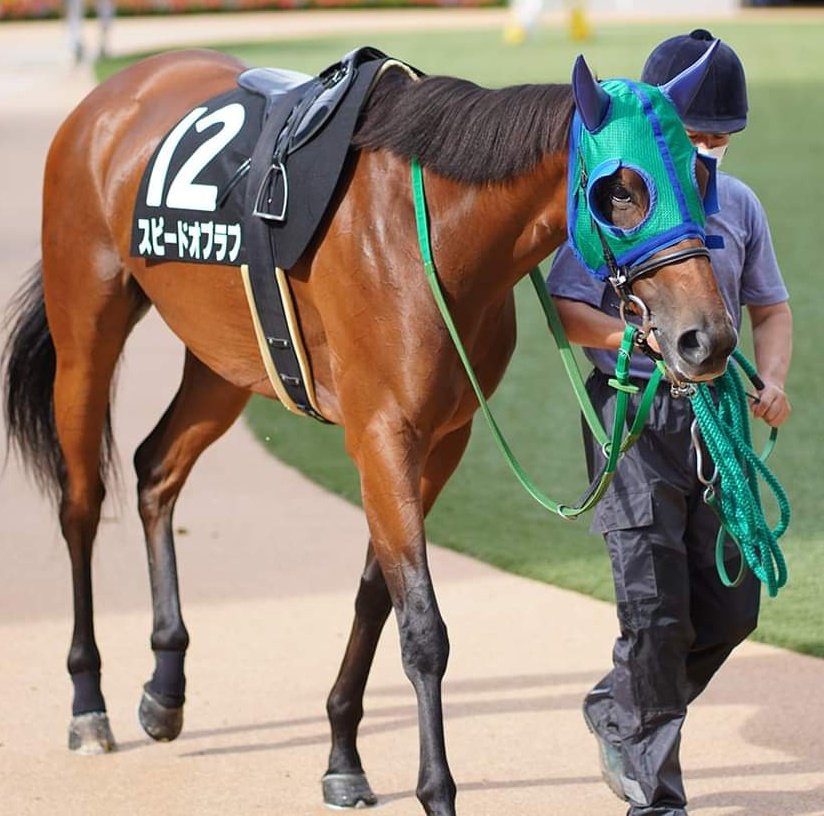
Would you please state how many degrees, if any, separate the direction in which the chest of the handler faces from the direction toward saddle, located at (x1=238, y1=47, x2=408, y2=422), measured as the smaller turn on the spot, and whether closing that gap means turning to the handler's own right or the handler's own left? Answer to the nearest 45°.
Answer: approximately 135° to the handler's own right

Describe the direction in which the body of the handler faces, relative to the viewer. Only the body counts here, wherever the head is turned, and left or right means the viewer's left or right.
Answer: facing the viewer and to the right of the viewer

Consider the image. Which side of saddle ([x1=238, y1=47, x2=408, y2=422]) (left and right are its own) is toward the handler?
front

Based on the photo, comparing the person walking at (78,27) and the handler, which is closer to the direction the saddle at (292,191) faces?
the handler

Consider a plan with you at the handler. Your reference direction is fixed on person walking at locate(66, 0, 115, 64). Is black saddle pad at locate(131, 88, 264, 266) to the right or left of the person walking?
left

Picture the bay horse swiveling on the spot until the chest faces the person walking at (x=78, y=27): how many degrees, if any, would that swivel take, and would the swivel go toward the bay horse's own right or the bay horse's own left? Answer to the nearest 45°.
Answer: approximately 135° to the bay horse's own left

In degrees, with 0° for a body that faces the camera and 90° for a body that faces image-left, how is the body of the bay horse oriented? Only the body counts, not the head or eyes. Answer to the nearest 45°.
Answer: approximately 315°

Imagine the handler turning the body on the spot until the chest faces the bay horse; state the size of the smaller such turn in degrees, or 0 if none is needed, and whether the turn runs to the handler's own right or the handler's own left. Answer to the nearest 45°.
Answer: approximately 135° to the handler's own right

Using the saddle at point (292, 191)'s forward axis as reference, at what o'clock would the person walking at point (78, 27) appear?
The person walking is roughly at 7 o'clock from the saddle.

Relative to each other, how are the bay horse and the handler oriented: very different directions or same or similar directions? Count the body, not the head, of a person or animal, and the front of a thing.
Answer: same or similar directions

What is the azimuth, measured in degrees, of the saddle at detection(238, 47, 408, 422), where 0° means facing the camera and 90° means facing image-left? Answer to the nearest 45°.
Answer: approximately 315°

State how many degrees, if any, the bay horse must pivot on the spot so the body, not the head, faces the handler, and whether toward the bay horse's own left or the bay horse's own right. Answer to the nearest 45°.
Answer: approximately 45° to the bay horse's own left

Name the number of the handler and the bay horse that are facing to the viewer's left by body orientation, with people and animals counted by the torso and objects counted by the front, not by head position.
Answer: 0
